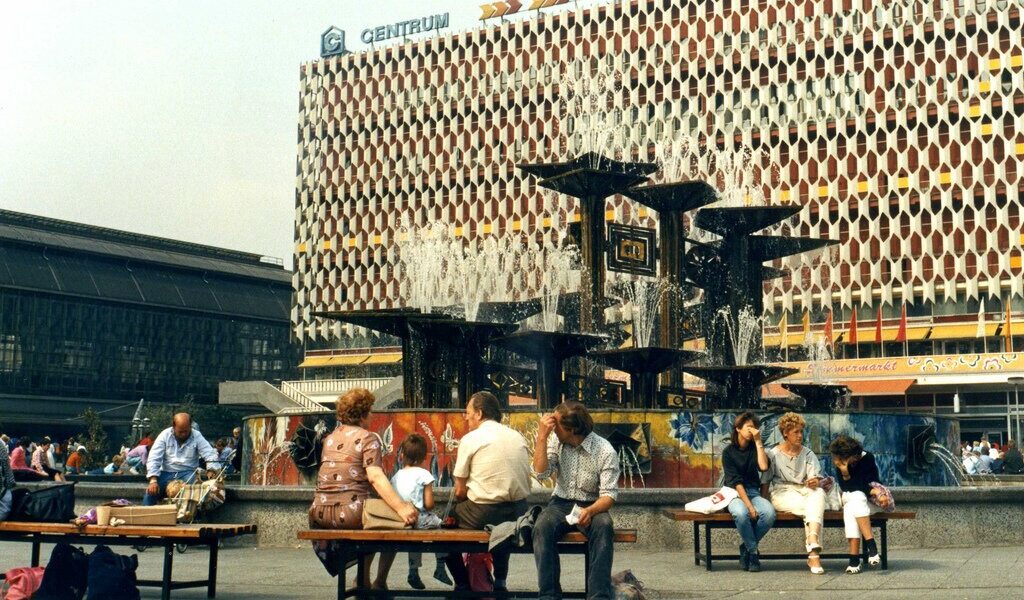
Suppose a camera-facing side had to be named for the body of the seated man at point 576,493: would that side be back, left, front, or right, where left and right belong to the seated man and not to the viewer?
front

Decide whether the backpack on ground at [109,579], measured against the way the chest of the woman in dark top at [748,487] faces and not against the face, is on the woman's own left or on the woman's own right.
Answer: on the woman's own right

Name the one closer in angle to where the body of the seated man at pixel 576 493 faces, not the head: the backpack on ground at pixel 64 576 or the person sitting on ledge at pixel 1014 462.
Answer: the backpack on ground

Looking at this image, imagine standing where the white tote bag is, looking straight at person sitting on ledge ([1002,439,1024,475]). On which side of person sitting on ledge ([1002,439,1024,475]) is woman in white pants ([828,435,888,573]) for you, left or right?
right

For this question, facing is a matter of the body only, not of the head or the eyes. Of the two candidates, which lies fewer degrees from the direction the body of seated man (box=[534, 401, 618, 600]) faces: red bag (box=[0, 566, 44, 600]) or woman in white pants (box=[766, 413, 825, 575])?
the red bag

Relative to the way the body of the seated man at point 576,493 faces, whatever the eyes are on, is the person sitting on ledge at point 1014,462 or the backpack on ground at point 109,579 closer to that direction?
the backpack on ground

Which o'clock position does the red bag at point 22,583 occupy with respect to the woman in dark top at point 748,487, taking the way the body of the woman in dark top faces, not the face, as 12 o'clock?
The red bag is roughly at 2 o'clock from the woman in dark top.

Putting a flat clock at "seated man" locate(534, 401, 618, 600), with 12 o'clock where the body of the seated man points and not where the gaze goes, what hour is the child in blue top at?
The child in blue top is roughly at 4 o'clock from the seated man.

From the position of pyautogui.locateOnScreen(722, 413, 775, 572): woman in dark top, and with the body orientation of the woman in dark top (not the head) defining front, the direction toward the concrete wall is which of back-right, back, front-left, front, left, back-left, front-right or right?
back

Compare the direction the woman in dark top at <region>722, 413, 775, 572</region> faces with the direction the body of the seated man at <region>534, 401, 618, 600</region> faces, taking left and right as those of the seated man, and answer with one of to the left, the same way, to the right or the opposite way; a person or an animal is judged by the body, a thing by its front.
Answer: the same way

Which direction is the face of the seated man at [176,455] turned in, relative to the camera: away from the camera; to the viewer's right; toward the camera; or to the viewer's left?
toward the camera
